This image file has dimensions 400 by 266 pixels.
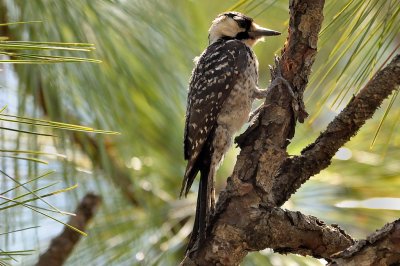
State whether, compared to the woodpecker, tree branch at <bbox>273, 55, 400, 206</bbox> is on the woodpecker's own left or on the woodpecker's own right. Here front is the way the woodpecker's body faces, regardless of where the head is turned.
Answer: on the woodpecker's own right

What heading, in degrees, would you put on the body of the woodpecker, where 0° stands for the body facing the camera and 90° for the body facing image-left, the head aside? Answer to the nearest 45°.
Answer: approximately 270°

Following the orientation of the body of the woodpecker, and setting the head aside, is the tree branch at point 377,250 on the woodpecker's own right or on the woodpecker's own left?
on the woodpecker's own right
